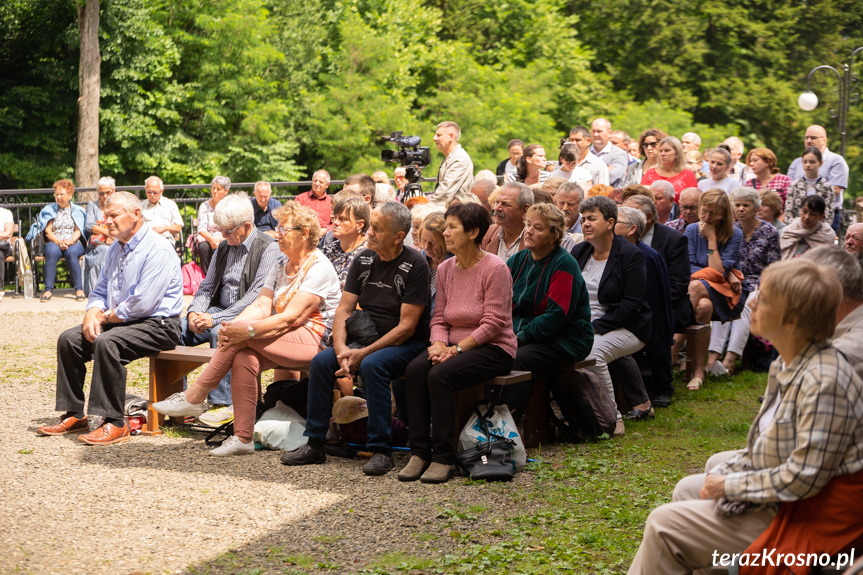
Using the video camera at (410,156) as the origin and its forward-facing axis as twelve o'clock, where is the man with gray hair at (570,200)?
The man with gray hair is roughly at 8 o'clock from the video camera.

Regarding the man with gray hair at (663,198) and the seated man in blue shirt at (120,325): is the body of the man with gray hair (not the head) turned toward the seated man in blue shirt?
yes

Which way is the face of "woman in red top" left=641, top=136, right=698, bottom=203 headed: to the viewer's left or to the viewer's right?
to the viewer's left

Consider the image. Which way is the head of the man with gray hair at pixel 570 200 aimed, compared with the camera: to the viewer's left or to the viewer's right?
to the viewer's left

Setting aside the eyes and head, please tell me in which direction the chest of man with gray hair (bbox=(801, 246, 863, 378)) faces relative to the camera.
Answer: to the viewer's left

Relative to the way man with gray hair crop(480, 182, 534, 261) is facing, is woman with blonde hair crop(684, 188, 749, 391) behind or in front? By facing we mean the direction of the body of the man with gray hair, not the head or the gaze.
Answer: behind

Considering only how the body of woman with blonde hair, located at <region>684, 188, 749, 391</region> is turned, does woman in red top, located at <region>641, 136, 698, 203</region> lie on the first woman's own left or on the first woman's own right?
on the first woman's own right

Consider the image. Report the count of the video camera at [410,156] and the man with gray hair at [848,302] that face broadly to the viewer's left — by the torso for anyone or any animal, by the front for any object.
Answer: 2

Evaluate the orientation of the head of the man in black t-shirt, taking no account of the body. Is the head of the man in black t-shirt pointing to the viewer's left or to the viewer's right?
to the viewer's left

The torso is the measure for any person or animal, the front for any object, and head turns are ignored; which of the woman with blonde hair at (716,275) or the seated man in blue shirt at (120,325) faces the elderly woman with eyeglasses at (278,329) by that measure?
the woman with blonde hair

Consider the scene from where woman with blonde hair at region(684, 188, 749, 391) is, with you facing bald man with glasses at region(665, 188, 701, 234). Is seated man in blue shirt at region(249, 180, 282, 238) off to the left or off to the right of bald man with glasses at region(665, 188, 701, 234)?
left
